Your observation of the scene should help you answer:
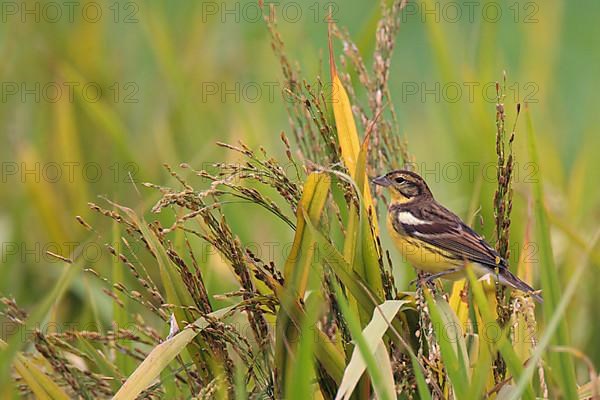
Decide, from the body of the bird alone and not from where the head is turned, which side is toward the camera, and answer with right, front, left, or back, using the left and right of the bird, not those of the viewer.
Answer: left
